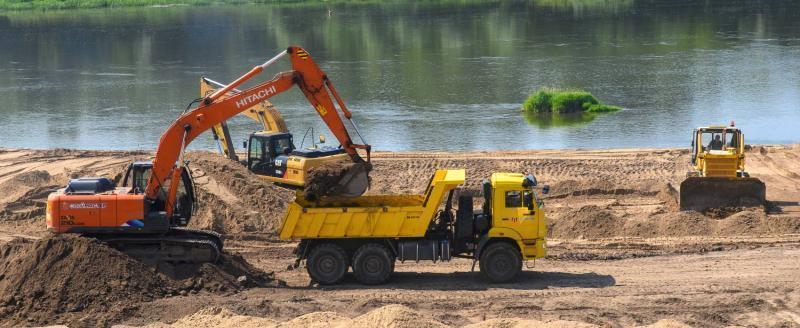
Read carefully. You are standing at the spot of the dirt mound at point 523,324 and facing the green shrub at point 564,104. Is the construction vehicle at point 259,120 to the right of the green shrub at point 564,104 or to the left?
left

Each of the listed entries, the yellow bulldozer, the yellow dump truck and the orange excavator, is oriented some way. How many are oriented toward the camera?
1

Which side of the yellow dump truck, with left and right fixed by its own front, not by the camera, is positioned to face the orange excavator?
back

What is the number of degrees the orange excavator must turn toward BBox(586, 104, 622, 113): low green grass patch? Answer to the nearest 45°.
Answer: approximately 45° to its left

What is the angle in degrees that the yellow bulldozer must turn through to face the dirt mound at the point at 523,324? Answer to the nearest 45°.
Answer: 0° — it already faces it

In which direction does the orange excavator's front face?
to the viewer's right

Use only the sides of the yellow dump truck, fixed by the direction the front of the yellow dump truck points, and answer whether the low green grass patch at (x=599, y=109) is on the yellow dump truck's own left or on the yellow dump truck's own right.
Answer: on the yellow dump truck's own left

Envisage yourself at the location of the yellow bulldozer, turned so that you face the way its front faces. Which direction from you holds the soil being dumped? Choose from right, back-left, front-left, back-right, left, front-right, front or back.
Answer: front-right

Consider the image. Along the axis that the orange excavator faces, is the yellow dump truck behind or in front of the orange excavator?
in front

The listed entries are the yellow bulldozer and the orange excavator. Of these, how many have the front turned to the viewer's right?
1

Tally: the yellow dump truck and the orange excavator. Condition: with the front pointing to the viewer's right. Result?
2

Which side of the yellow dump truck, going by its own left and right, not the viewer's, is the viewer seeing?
right

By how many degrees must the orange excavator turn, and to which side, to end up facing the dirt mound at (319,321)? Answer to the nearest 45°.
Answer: approximately 45° to its right

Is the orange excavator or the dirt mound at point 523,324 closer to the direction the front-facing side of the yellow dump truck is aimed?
the dirt mound
